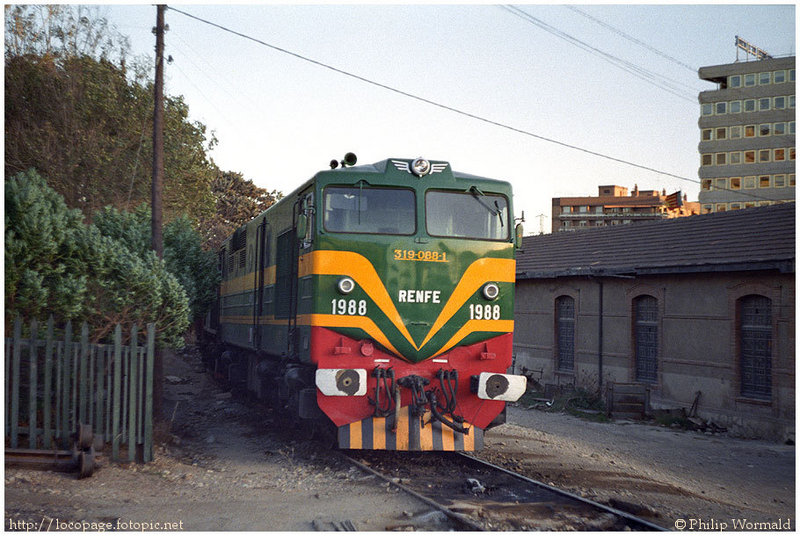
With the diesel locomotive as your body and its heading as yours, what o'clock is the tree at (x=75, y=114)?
The tree is roughly at 5 o'clock from the diesel locomotive.

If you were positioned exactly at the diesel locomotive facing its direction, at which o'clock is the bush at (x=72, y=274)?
The bush is roughly at 3 o'clock from the diesel locomotive.

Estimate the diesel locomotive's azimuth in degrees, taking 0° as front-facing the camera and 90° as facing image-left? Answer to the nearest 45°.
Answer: approximately 0°

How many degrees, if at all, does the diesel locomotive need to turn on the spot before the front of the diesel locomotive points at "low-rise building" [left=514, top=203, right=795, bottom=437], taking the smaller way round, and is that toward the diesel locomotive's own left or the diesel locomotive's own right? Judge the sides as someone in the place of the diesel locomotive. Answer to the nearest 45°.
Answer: approximately 135° to the diesel locomotive's own left

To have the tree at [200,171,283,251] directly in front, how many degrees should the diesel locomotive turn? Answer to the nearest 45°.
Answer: approximately 180°
